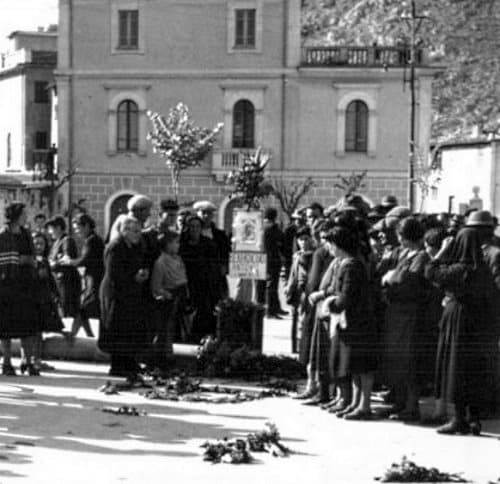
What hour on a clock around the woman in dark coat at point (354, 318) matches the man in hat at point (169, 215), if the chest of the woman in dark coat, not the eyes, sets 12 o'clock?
The man in hat is roughly at 2 o'clock from the woman in dark coat.

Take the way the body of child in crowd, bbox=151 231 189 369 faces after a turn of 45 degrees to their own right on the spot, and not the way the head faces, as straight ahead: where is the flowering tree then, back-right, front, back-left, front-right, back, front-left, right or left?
back

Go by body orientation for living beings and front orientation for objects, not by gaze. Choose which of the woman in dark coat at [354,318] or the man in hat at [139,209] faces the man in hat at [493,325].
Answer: the man in hat at [139,209]

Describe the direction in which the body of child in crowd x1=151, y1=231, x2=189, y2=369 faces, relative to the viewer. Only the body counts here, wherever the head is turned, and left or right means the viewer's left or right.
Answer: facing the viewer and to the right of the viewer

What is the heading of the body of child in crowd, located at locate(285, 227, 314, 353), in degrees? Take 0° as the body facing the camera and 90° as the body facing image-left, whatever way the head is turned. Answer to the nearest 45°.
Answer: approximately 45°

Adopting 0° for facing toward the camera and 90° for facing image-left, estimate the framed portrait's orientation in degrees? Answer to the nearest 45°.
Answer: approximately 0°

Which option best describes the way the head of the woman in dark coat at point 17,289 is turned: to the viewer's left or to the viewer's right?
to the viewer's right

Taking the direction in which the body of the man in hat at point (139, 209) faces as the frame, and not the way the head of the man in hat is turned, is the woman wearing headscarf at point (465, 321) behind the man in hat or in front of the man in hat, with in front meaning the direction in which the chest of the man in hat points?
in front

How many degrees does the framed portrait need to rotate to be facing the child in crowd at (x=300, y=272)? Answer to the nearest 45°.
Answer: approximately 45° to its left

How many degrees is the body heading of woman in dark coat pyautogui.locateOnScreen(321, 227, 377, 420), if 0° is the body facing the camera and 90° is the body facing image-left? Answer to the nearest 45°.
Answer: approximately 90°
